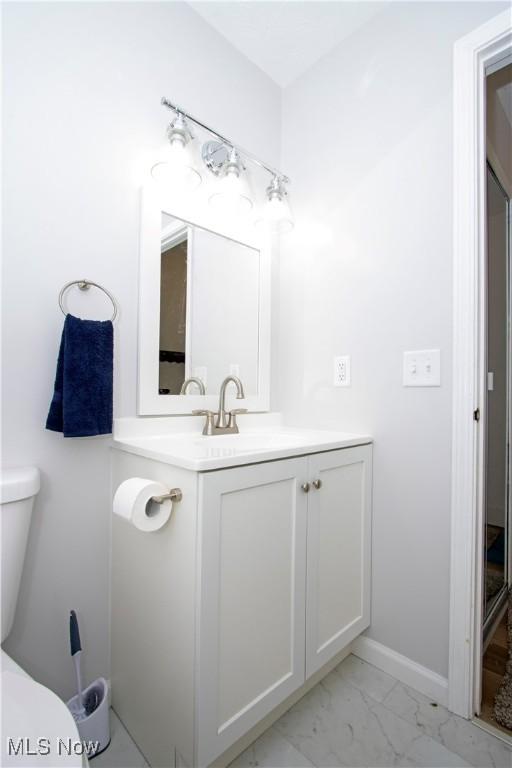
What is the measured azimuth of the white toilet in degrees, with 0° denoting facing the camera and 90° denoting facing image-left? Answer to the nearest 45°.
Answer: approximately 315°

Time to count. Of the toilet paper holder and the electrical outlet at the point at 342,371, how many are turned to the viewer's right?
0

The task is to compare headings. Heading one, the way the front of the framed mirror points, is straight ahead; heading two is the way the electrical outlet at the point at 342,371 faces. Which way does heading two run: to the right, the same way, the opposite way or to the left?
to the right

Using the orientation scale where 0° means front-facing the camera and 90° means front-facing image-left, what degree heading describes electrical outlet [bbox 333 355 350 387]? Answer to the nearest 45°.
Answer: approximately 45°

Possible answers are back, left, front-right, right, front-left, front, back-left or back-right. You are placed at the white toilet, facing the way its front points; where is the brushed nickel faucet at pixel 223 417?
left

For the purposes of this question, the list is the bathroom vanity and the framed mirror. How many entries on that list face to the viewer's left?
0

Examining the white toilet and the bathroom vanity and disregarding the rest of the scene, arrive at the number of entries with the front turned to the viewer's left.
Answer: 0

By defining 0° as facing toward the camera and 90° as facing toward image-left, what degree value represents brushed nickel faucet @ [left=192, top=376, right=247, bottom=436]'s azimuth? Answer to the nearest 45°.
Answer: approximately 315°

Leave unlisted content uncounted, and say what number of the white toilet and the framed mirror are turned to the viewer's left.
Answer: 0

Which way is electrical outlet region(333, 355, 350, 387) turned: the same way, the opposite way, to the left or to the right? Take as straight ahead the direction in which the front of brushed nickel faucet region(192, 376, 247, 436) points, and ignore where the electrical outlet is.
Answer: to the right

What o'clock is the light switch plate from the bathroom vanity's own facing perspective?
The light switch plate is roughly at 10 o'clock from the bathroom vanity.
